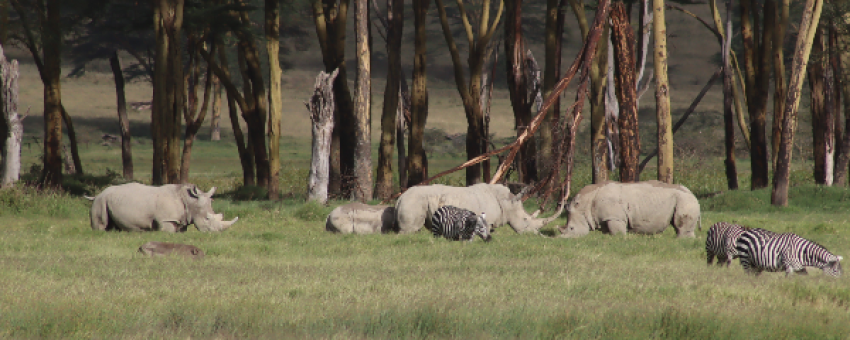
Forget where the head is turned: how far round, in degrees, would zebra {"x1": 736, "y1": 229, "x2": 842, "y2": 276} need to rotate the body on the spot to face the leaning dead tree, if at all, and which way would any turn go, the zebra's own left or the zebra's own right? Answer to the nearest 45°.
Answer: approximately 135° to the zebra's own left

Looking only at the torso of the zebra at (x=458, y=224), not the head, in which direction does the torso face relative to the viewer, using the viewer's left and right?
facing to the right of the viewer

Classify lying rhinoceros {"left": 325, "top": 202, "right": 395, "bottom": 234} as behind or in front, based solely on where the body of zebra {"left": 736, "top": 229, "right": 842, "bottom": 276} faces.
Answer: behind

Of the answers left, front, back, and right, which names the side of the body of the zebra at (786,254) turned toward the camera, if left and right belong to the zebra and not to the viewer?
right

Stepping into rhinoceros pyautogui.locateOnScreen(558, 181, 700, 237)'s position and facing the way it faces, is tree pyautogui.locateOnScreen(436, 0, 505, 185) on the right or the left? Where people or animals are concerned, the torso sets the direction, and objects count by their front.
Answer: on its right

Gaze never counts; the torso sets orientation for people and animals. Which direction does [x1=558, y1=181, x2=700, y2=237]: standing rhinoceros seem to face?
to the viewer's left

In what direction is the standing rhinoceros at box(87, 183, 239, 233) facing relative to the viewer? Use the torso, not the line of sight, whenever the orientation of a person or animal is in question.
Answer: to the viewer's right

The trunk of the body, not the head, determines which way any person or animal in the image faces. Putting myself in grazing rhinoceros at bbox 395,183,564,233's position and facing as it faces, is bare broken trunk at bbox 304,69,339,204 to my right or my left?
on my left

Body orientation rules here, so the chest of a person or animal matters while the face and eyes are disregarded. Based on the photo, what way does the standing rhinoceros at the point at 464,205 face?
to the viewer's right
